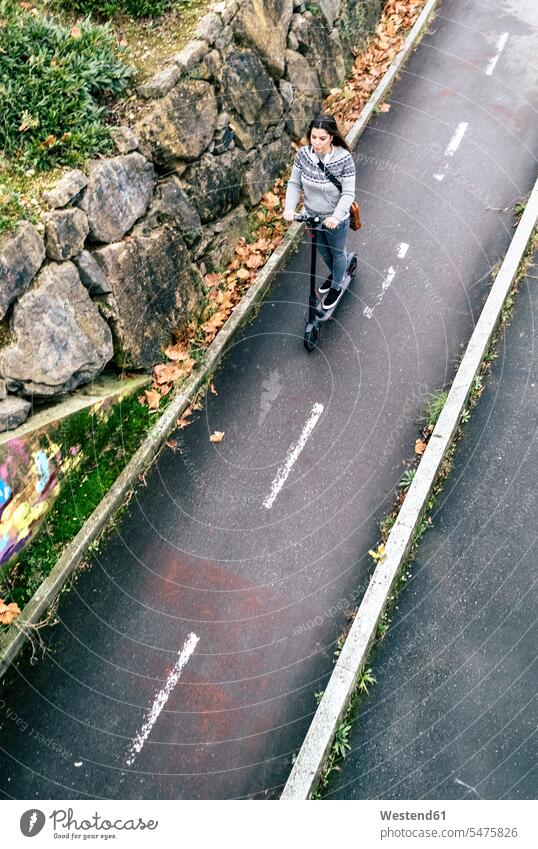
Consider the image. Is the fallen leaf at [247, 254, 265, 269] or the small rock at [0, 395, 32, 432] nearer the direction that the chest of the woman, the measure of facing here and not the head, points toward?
the small rock

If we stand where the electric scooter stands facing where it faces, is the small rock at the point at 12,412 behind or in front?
in front

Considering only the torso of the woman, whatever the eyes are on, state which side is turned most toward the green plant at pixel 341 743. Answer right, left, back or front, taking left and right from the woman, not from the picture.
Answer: front

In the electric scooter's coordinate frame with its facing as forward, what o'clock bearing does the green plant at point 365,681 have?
The green plant is roughly at 11 o'clock from the electric scooter.

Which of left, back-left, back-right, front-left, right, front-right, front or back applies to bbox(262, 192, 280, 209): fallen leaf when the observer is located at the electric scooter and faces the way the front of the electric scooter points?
back-right

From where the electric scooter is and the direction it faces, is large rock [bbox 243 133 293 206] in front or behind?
behind

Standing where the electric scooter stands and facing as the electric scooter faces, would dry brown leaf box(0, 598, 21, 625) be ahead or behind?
ahead

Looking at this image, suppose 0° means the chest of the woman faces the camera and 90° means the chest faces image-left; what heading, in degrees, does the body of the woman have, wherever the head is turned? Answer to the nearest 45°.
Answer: approximately 45°

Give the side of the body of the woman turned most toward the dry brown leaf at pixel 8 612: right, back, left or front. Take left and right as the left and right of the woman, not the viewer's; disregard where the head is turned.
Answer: front

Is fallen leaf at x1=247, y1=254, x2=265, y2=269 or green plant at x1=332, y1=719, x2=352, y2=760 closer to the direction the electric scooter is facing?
the green plant

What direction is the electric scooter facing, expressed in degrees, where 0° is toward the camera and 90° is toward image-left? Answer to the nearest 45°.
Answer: approximately 45°
